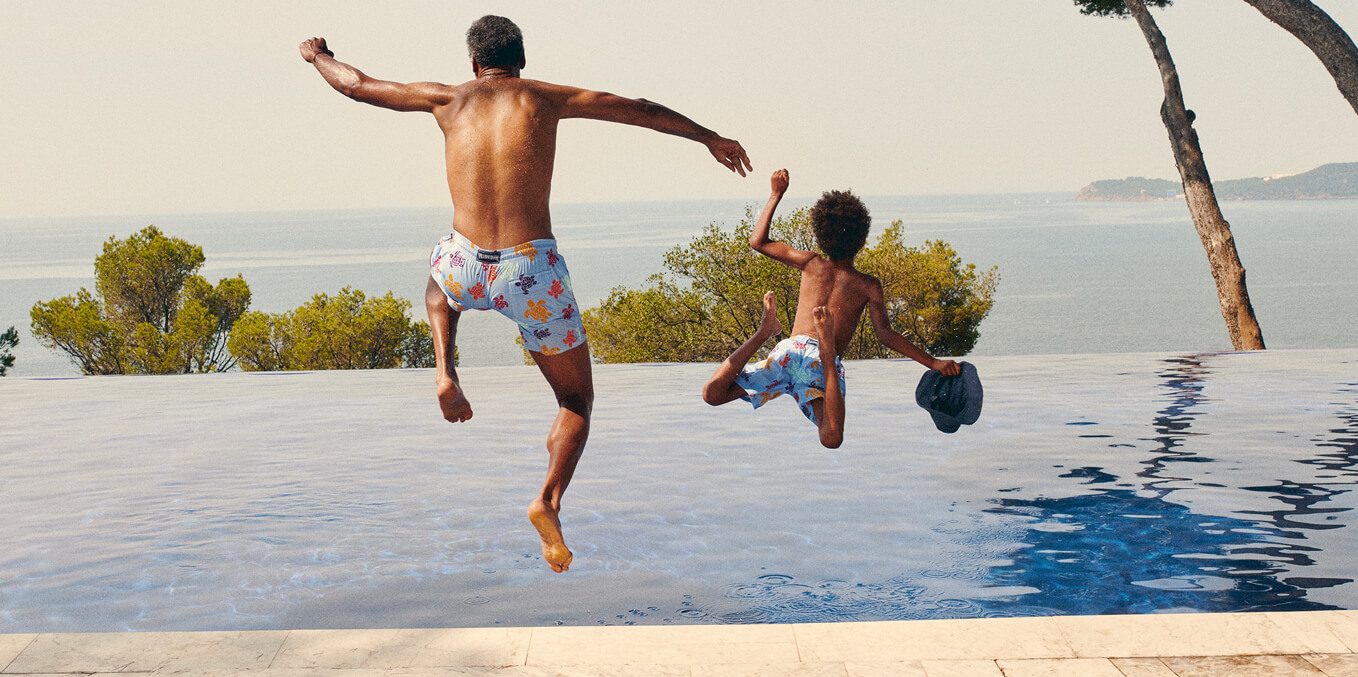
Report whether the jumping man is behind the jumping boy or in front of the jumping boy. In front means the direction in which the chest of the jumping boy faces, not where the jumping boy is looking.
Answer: behind

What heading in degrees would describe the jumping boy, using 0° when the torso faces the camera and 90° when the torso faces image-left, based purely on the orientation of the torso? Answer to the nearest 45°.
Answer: approximately 180°

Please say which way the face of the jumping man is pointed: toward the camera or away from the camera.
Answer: away from the camera

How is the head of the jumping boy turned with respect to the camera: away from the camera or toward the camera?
away from the camera

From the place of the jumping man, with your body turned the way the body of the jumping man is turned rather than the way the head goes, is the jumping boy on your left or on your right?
on your right

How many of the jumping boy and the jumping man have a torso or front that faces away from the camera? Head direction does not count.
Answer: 2

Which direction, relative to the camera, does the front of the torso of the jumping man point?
away from the camera
